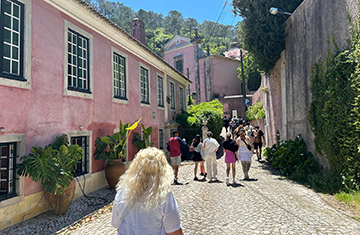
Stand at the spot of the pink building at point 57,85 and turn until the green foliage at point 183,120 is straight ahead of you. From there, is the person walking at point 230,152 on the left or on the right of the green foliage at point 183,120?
right

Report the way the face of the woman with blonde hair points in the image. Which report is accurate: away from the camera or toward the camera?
away from the camera

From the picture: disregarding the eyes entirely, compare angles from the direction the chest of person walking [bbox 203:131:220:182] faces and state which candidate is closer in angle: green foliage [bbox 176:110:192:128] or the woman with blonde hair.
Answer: the green foliage

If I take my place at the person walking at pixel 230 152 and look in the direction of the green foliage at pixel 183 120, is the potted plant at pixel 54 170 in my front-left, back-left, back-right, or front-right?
back-left

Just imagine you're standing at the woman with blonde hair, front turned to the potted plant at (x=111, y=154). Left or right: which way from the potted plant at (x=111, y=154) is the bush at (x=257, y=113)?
right

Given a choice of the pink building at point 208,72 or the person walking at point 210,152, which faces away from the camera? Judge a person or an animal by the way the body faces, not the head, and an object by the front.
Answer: the person walking

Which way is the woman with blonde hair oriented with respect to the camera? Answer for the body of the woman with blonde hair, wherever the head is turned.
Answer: away from the camera

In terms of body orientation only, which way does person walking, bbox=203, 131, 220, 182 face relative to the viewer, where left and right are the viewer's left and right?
facing away from the viewer
